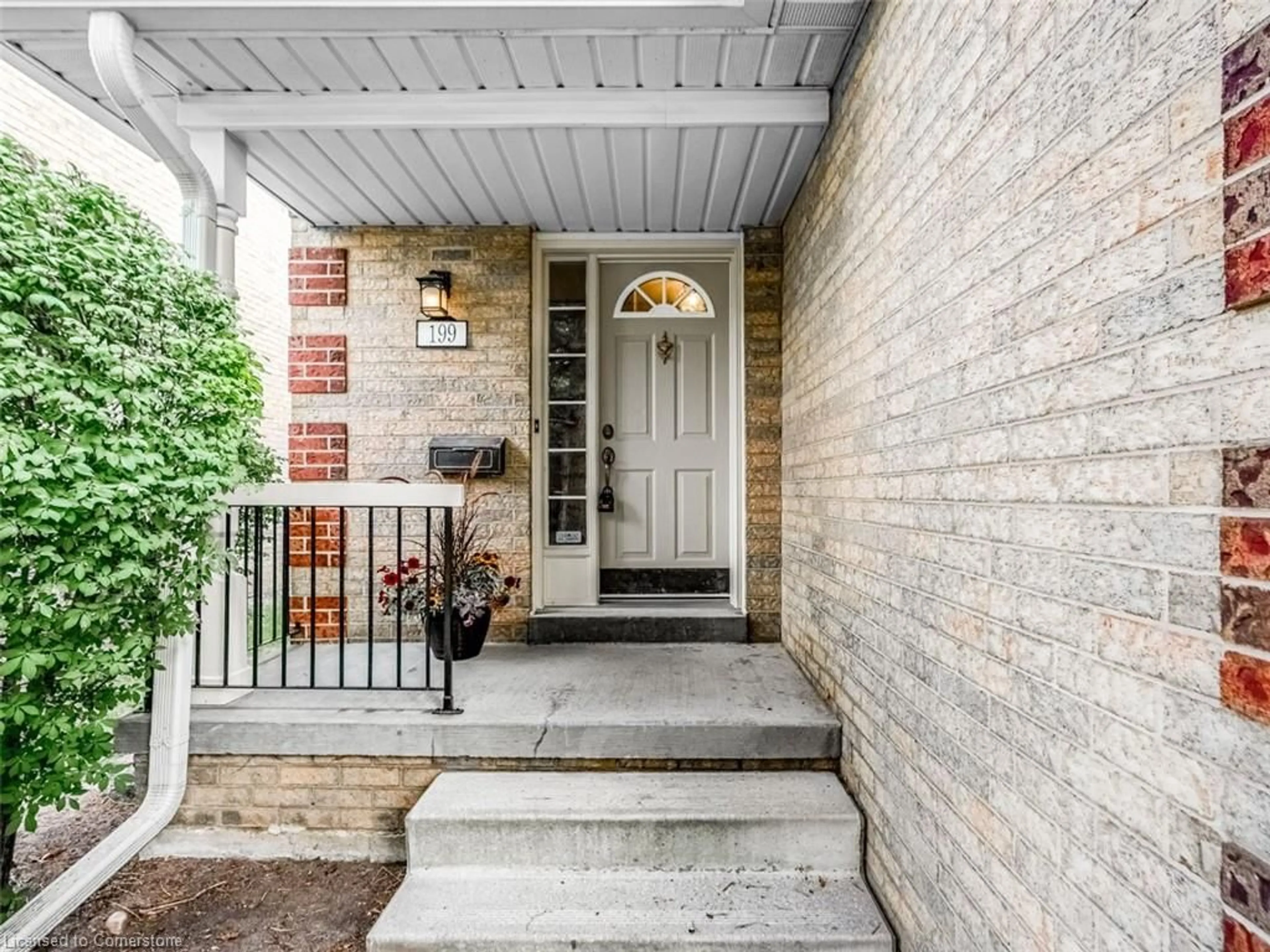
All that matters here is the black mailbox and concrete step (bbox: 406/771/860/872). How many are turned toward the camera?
2

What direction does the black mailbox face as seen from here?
toward the camera

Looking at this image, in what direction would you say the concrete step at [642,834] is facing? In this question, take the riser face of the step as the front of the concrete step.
toward the camera

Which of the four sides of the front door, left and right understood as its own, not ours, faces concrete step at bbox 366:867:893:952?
front

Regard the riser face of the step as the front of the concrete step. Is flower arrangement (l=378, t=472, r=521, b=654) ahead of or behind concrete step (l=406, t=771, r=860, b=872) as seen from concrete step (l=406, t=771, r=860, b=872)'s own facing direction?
behind

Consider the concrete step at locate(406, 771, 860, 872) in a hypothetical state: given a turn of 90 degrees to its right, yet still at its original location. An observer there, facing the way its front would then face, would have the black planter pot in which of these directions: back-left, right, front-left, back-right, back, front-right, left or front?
front-right

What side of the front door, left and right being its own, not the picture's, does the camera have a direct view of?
front

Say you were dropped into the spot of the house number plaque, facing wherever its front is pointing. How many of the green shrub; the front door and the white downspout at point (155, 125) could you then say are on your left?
1
